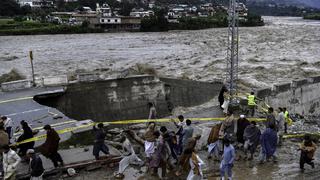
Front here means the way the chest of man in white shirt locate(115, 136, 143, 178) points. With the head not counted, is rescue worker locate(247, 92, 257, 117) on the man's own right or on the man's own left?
on the man's own right

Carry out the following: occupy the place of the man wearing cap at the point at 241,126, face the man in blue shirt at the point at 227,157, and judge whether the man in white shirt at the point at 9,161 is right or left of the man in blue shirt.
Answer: right

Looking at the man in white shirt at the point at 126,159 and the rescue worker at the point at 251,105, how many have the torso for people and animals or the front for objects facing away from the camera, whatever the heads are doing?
1
